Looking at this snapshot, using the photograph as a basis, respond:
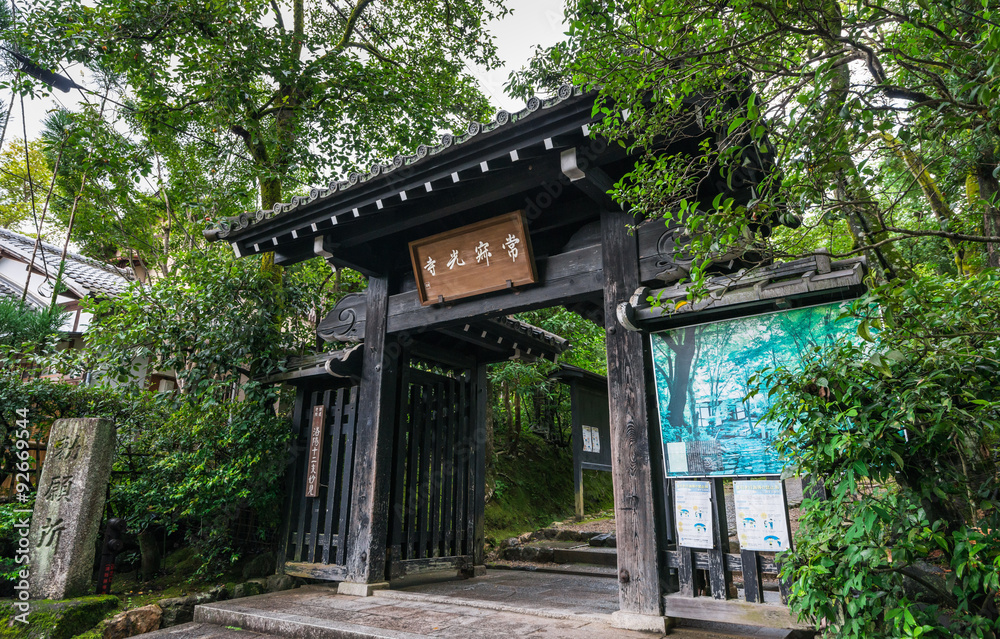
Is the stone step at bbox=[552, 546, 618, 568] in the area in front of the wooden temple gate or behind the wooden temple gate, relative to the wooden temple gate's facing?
behind

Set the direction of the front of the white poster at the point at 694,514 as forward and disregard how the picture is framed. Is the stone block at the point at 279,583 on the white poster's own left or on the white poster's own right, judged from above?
on the white poster's own right

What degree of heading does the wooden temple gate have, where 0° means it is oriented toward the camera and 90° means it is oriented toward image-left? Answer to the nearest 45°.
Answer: approximately 45°

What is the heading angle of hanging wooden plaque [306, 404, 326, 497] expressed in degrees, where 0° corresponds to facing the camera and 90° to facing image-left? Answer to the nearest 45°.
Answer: approximately 45°

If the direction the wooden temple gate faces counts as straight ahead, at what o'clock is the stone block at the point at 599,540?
The stone block is roughly at 5 o'clock from the wooden temple gate.

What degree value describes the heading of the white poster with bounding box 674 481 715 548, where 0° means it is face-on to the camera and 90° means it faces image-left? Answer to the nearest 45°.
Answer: approximately 45°
